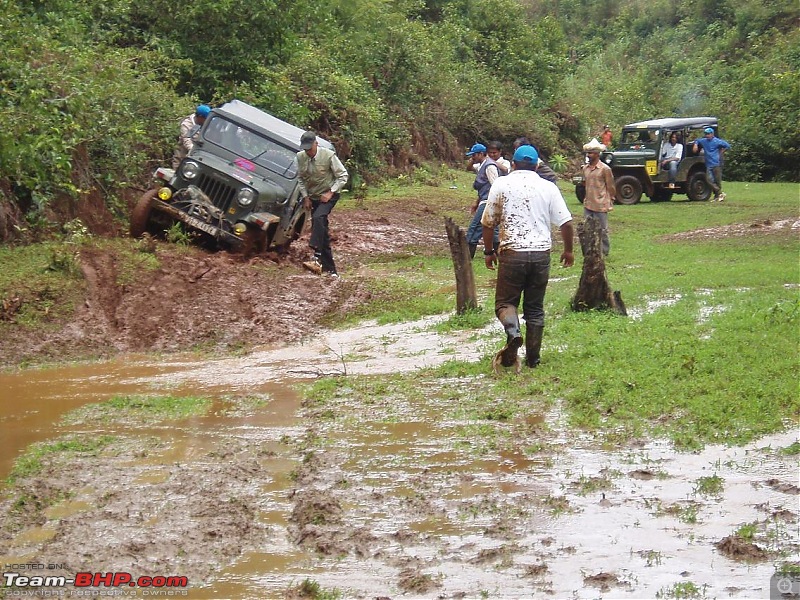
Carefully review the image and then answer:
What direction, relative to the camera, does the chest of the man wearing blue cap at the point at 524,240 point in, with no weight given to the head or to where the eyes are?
away from the camera

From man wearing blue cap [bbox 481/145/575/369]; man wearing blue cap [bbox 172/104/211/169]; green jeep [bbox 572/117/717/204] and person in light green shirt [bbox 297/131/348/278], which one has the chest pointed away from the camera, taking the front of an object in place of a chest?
man wearing blue cap [bbox 481/145/575/369]

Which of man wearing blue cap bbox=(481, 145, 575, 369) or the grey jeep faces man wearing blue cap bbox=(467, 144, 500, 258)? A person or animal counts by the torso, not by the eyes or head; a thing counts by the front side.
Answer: man wearing blue cap bbox=(481, 145, 575, 369)

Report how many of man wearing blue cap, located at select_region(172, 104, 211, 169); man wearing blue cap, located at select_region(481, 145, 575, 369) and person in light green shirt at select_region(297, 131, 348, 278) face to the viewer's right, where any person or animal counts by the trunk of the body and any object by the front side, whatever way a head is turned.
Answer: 1

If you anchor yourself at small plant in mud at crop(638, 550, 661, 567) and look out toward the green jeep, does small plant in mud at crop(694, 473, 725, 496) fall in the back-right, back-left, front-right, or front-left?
front-right

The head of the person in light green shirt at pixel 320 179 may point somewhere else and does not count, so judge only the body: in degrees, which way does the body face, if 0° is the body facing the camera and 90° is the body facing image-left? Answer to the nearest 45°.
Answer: approximately 45°

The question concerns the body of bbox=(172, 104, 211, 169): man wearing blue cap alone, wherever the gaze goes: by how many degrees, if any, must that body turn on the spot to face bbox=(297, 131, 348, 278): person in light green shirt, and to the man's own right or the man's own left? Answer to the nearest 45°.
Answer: approximately 45° to the man's own right

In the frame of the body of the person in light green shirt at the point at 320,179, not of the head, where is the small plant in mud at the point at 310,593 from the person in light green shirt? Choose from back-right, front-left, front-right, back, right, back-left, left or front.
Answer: front-left

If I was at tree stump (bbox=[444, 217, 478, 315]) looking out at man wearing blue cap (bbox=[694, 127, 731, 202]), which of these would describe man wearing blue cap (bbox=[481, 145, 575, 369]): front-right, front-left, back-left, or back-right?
back-right

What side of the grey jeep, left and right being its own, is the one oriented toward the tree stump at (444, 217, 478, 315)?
left

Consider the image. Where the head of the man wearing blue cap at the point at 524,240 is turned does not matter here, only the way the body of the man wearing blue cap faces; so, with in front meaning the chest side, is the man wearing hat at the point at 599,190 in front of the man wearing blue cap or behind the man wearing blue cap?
in front

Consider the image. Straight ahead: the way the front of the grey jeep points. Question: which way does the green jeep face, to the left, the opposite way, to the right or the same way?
the same way

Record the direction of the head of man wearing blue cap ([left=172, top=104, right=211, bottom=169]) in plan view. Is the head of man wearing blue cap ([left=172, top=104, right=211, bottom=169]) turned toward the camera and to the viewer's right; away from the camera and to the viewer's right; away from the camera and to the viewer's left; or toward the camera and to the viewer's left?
toward the camera and to the viewer's right

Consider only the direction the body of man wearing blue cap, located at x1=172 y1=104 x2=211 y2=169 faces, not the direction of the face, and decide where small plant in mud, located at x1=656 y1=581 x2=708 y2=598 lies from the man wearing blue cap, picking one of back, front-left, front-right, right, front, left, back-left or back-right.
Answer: right

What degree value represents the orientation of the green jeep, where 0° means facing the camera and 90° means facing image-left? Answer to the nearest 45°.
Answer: approximately 45°

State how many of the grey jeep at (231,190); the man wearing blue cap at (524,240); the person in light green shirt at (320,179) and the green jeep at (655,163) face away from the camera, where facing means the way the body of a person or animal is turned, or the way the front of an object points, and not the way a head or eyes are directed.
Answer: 1

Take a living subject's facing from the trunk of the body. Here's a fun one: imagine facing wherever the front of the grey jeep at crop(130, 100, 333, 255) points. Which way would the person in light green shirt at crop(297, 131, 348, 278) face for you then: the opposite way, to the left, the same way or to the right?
the same way

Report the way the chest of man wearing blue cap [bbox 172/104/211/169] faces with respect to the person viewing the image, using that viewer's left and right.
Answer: facing to the right of the viewer

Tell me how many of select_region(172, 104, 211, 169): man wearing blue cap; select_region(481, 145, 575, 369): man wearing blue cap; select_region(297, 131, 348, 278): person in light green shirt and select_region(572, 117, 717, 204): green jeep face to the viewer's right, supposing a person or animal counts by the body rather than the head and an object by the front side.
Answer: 1

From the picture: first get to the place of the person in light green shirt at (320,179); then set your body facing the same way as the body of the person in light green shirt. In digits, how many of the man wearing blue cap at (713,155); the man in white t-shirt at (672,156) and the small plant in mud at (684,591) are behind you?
2

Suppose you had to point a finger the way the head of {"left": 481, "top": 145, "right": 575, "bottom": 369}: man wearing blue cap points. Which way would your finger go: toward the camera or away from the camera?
away from the camera
